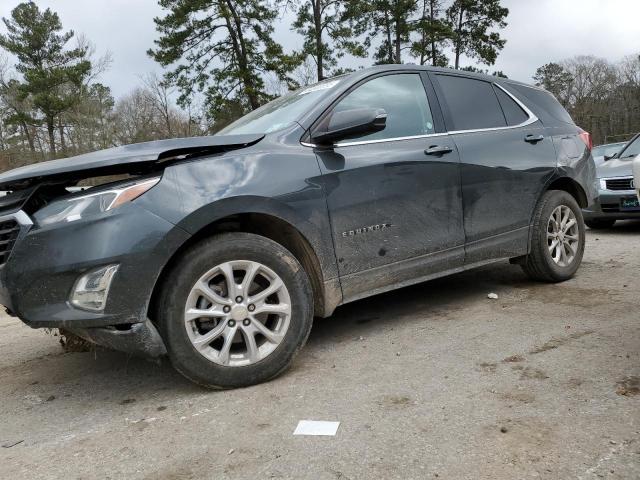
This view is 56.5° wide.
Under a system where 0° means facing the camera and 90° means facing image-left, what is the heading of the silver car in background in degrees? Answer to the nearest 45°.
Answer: approximately 45°

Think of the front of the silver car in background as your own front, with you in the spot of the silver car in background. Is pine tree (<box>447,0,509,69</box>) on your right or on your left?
on your right

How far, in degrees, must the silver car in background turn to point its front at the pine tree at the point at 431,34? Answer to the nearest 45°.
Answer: approximately 135° to its right

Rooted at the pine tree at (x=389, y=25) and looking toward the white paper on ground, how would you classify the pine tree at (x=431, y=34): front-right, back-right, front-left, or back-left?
back-left

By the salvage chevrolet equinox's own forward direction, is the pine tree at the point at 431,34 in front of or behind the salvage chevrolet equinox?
behind

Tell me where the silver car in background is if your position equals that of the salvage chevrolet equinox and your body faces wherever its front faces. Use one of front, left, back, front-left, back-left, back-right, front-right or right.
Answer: back

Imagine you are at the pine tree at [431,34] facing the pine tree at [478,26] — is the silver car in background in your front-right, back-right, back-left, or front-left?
back-right
